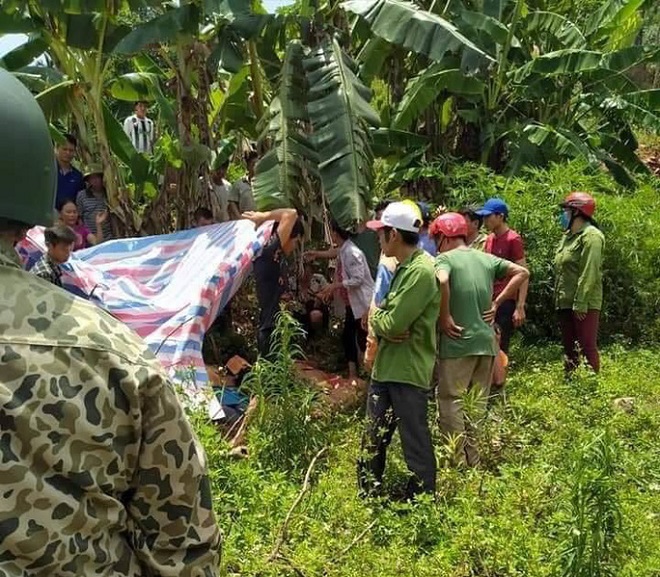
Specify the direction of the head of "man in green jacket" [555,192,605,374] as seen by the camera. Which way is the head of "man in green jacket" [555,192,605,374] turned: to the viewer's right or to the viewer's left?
to the viewer's left

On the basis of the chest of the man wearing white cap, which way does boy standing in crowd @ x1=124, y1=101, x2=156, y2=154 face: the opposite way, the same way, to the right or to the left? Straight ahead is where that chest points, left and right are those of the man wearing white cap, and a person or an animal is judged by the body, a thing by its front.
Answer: to the left

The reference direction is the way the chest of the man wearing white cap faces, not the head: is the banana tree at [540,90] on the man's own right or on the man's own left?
on the man's own right

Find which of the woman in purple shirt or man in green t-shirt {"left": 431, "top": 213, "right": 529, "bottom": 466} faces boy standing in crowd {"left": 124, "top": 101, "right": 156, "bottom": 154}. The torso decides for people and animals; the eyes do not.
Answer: the man in green t-shirt

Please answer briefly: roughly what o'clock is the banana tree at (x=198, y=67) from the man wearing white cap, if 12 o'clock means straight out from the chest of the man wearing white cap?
The banana tree is roughly at 2 o'clock from the man wearing white cap.

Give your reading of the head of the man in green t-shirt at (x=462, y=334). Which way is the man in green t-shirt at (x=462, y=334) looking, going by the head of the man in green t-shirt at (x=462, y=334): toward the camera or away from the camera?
away from the camera

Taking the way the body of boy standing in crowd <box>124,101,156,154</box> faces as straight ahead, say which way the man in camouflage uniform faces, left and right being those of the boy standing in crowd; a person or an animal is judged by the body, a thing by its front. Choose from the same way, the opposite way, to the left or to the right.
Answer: the opposite way

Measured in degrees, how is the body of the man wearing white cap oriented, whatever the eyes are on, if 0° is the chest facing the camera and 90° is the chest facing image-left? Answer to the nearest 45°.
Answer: approximately 90°

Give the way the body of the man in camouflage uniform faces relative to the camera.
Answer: away from the camera
